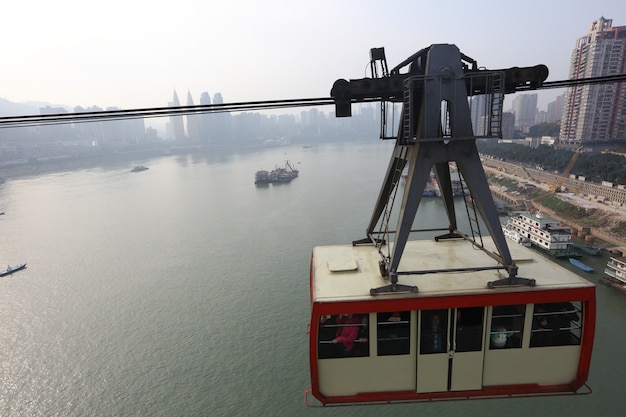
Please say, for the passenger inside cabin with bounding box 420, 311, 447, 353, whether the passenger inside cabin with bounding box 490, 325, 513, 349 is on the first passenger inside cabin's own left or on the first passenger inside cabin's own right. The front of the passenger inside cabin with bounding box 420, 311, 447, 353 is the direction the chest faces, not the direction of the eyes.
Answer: on the first passenger inside cabin's own left

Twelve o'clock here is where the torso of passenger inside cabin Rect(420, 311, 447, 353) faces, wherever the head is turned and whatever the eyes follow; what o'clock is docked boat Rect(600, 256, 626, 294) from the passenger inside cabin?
The docked boat is roughly at 7 o'clock from the passenger inside cabin.

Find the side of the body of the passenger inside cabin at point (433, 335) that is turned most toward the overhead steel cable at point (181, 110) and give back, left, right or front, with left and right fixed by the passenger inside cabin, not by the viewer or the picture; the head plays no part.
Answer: right

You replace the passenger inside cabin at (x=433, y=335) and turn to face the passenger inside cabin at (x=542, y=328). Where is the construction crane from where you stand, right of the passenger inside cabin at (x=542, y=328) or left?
left

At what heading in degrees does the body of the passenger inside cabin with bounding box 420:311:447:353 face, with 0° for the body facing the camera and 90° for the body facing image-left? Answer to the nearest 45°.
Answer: approximately 0°
